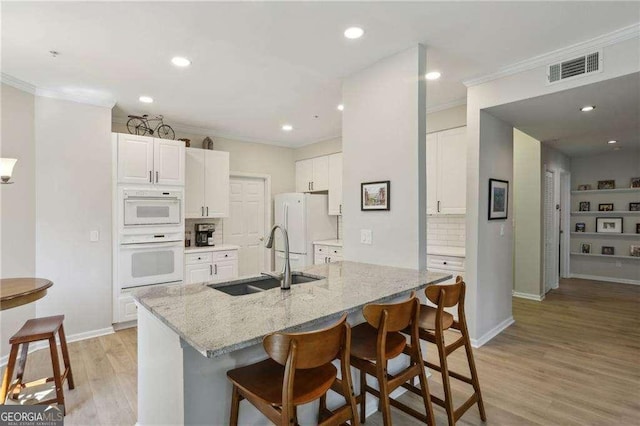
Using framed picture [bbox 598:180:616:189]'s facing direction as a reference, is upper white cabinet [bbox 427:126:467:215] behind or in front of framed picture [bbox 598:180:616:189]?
in front

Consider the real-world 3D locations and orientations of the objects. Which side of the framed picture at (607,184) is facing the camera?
front

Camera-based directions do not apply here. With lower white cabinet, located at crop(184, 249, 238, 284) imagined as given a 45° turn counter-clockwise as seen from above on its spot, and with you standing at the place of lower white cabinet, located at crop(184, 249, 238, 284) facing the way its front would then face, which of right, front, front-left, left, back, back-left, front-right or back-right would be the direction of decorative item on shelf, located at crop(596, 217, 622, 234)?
front-left

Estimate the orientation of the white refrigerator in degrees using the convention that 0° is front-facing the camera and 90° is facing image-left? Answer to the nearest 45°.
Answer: approximately 45°

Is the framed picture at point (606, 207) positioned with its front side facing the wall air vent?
yes

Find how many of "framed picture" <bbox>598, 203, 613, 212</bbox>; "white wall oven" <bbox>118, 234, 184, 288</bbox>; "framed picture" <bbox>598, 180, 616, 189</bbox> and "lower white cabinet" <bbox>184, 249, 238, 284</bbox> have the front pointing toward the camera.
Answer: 4

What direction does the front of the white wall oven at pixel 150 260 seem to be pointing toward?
toward the camera

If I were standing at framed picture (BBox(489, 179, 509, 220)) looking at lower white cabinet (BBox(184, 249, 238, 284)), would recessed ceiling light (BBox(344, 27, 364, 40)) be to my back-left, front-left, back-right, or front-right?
front-left

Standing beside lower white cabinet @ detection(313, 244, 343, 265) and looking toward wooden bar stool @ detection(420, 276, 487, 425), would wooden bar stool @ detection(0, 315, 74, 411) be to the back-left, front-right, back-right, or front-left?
front-right

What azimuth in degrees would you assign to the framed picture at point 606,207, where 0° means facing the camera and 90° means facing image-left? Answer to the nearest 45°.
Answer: approximately 0°

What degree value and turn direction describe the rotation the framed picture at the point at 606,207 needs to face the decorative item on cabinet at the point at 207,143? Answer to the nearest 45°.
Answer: approximately 45° to its right

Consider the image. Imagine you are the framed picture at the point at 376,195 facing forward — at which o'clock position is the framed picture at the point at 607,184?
the framed picture at the point at 607,184 is roughly at 6 o'clock from the framed picture at the point at 376,195.

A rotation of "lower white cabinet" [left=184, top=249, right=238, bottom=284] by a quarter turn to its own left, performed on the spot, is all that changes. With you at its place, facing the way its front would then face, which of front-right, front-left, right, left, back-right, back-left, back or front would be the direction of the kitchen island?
right

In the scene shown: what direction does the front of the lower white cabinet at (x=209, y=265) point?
toward the camera
